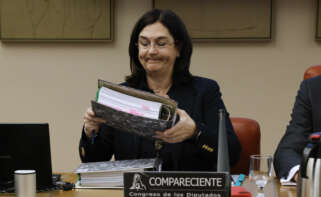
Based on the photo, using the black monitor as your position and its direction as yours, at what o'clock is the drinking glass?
The drinking glass is roughly at 4 o'clock from the black monitor.

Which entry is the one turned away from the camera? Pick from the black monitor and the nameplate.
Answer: the black monitor

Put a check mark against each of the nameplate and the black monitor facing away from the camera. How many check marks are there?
1

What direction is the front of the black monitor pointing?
away from the camera

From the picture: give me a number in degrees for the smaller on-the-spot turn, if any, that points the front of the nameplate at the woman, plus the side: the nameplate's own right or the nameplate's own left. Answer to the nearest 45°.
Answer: approximately 180°

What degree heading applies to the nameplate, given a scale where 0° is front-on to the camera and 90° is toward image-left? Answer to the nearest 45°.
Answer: approximately 0°

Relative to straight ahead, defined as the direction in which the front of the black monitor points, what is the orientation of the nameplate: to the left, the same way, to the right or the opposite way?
the opposite way

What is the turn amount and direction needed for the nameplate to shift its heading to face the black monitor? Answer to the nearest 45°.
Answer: approximately 135° to its right
